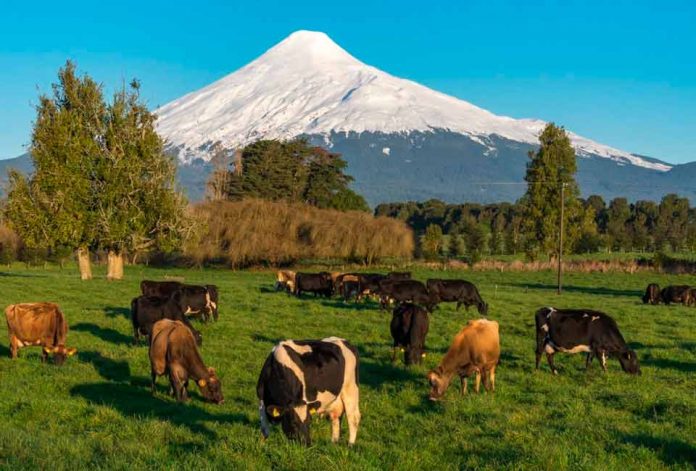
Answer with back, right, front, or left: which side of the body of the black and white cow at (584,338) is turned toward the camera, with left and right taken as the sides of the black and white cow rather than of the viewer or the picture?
right

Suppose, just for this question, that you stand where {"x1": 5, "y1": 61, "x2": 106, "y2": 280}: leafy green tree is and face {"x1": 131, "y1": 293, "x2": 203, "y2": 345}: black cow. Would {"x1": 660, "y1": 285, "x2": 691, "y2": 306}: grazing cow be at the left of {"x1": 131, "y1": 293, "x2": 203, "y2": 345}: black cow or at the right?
left

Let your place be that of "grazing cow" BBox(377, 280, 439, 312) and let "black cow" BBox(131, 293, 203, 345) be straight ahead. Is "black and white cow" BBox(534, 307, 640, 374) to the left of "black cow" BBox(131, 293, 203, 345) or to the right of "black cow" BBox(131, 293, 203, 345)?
left

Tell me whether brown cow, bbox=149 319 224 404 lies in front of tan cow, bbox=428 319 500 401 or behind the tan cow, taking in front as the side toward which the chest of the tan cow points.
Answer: in front

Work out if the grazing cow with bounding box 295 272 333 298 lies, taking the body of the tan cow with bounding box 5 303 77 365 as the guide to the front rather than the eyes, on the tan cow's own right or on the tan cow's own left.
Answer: on the tan cow's own left

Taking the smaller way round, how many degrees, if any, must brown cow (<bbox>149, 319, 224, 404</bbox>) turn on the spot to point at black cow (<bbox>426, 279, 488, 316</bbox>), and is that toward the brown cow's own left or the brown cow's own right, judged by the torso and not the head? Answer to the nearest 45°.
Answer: approximately 90° to the brown cow's own left

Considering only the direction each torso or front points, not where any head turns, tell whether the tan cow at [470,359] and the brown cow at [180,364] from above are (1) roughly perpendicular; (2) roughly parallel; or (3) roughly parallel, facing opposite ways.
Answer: roughly perpendicular

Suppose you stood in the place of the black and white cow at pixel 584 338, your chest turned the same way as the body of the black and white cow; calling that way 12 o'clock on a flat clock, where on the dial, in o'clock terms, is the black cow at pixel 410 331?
The black cow is roughly at 6 o'clock from the black and white cow.

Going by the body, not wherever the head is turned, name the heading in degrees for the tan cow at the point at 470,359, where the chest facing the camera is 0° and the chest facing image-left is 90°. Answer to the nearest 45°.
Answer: approximately 45°

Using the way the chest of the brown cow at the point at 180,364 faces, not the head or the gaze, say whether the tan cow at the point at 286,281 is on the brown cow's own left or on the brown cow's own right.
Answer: on the brown cow's own left

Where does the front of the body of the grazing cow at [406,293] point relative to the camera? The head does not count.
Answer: to the viewer's right

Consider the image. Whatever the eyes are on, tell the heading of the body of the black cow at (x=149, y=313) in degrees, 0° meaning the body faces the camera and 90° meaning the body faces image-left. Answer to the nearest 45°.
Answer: approximately 270°
